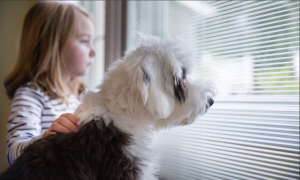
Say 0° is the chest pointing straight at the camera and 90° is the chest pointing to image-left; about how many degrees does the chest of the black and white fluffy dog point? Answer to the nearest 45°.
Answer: approximately 270°

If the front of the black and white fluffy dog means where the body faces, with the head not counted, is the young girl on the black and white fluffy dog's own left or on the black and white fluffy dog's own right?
on the black and white fluffy dog's own left

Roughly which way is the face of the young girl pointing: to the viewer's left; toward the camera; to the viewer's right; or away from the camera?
to the viewer's right
